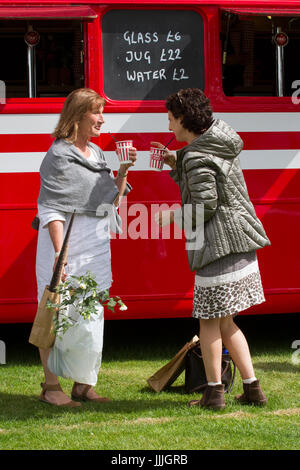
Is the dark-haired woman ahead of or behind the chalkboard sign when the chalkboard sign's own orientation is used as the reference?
ahead

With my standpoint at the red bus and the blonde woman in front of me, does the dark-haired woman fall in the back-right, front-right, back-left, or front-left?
front-left

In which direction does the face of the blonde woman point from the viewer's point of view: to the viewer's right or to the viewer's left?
to the viewer's right

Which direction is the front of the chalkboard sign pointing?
toward the camera

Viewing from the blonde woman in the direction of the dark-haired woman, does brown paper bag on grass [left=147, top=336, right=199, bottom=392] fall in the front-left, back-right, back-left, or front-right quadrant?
front-left

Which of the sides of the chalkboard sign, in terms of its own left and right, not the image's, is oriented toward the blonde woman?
front
